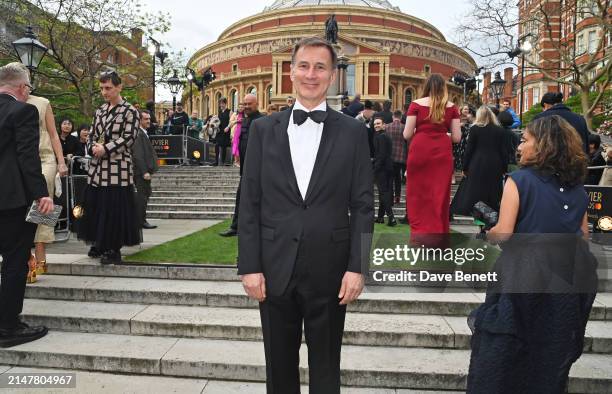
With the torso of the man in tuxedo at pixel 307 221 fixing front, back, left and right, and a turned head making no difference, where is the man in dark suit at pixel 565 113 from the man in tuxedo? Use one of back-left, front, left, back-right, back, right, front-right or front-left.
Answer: back-left

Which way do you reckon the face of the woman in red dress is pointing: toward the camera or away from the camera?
away from the camera

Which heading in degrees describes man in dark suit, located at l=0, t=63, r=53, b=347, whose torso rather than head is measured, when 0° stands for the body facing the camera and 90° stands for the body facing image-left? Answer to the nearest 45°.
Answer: approximately 225°

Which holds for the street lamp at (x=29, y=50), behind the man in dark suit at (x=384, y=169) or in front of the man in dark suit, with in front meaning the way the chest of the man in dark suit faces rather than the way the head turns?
in front

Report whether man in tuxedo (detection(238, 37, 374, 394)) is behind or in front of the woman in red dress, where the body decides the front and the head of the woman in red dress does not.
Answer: behind

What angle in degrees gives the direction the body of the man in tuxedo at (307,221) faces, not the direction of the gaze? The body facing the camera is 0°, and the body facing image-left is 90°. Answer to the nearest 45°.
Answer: approximately 0°

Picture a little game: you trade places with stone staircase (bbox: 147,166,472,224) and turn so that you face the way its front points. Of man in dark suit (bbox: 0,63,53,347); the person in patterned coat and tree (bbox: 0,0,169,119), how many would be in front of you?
2

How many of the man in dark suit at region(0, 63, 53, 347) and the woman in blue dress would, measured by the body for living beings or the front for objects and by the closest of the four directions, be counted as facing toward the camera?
0

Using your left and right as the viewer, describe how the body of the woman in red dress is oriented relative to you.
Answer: facing away from the viewer

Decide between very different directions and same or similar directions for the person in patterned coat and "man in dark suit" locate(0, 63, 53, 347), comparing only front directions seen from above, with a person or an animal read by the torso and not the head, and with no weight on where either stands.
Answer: very different directions

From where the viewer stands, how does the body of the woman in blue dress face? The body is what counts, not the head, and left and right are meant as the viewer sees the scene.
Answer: facing away from the viewer and to the left of the viewer

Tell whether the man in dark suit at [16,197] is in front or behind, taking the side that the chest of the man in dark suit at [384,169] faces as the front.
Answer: in front

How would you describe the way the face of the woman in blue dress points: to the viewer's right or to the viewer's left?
to the viewer's left

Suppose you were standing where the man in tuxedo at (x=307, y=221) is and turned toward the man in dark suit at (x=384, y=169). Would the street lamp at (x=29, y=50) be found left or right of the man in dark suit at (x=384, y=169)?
left
